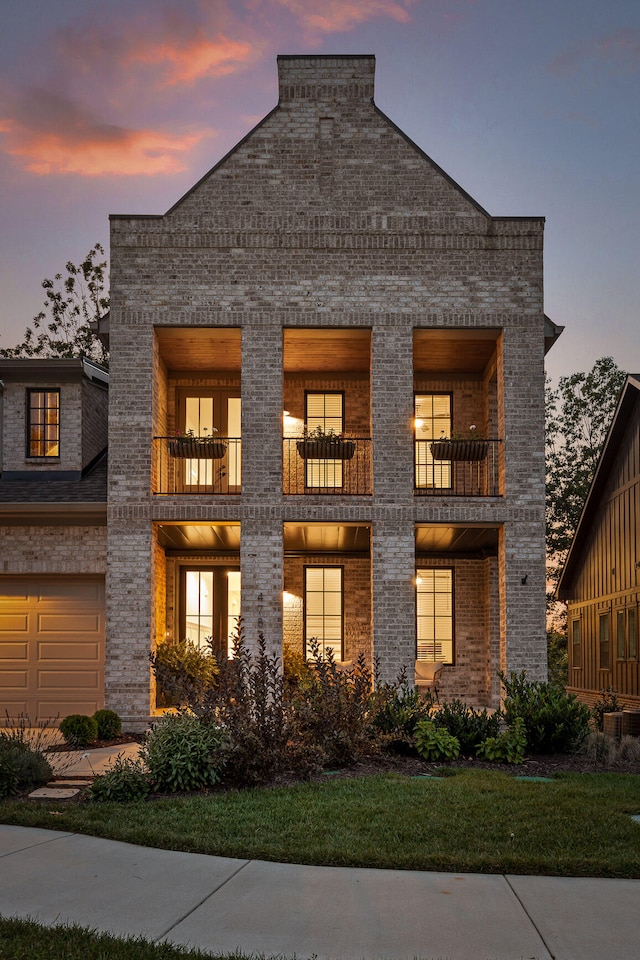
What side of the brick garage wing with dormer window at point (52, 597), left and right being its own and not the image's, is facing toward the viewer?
front

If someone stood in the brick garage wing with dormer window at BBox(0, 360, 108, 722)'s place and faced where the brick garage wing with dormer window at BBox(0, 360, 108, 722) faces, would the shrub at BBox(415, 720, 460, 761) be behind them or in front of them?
in front

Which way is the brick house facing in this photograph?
toward the camera

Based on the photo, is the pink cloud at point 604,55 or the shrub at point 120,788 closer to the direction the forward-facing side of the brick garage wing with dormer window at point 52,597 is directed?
the shrub

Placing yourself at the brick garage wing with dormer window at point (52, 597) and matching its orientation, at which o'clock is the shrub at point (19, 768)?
The shrub is roughly at 12 o'clock from the brick garage wing with dormer window.

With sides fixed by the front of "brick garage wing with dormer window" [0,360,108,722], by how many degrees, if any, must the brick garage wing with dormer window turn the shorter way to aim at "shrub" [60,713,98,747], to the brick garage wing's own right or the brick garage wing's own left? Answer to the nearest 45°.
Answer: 0° — it already faces it

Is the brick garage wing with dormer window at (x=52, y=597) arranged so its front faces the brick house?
no

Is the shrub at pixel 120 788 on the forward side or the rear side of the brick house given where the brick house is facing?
on the forward side

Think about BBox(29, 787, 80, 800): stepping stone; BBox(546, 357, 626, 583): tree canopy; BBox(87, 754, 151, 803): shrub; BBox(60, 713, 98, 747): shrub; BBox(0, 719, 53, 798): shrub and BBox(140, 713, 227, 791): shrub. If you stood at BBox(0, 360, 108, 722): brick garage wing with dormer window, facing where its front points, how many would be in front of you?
5

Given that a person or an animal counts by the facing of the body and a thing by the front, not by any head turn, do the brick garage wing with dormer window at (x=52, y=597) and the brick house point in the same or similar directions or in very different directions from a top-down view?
same or similar directions

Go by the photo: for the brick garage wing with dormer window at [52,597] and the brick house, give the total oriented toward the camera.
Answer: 2
